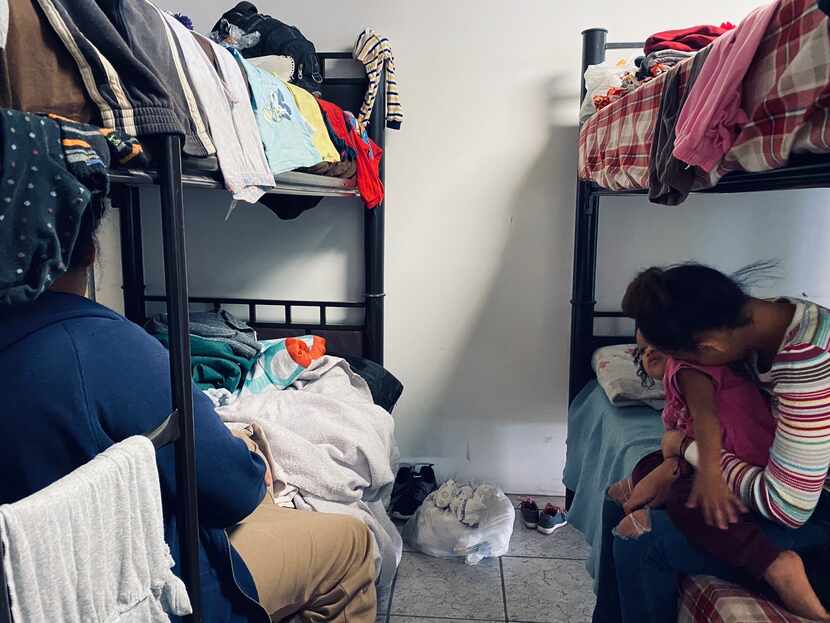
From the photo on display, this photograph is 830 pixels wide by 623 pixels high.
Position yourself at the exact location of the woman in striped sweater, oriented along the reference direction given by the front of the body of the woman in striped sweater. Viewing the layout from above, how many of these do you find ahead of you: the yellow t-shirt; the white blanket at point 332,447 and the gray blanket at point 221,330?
3

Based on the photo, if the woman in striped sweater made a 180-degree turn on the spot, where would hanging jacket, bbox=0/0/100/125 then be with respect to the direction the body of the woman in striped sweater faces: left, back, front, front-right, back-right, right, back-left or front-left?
back-right

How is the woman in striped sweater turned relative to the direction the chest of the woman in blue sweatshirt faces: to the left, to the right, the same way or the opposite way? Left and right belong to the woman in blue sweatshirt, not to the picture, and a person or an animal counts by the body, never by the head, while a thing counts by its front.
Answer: to the left

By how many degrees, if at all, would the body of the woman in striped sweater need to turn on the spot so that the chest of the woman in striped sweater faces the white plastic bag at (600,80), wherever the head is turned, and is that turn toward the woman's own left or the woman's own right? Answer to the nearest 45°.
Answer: approximately 45° to the woman's own right

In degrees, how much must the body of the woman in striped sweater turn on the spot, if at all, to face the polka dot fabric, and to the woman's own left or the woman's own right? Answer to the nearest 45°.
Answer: approximately 45° to the woman's own left

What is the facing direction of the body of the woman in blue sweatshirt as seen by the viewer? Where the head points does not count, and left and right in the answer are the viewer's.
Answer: facing away from the viewer and to the right of the viewer

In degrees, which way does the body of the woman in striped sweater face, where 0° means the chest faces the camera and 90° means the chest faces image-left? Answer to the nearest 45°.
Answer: approximately 90°

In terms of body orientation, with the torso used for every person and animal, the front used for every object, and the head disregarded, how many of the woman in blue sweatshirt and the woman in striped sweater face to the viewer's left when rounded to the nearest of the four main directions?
1

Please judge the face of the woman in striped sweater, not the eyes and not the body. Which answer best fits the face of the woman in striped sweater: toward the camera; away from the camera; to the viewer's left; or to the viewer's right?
to the viewer's left

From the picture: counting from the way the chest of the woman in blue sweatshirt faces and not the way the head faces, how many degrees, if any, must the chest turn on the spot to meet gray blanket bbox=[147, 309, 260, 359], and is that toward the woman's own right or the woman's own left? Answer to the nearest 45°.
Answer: approximately 45° to the woman's own left

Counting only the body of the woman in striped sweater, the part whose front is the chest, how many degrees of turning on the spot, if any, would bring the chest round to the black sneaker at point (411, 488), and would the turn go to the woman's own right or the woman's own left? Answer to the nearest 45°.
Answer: approximately 45° to the woman's own right
